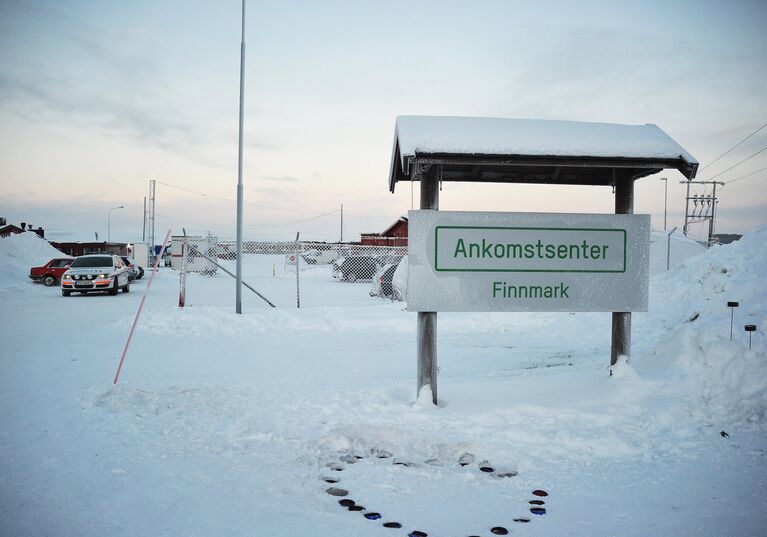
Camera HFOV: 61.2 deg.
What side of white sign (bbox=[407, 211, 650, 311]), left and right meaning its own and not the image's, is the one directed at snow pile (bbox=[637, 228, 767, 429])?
left

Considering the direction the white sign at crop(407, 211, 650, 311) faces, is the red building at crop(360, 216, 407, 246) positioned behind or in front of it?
behind

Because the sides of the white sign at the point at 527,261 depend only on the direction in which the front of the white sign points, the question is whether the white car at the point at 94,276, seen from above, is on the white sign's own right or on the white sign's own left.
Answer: on the white sign's own right

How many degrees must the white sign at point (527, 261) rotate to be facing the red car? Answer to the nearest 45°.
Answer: approximately 135° to its right

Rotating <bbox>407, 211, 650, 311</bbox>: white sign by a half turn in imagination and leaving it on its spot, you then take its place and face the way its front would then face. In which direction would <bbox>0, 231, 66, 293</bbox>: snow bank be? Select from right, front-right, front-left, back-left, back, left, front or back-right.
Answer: front-left

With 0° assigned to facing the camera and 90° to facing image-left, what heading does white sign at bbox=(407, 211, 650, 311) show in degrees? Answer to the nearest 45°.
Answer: approximately 0°

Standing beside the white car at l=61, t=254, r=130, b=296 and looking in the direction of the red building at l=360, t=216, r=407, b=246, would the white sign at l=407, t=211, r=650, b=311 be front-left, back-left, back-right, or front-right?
back-right
